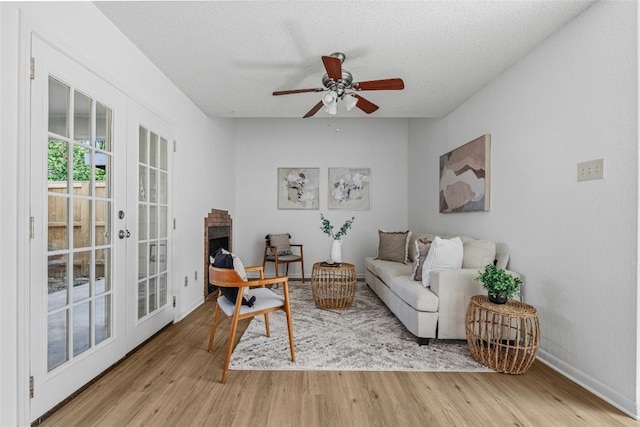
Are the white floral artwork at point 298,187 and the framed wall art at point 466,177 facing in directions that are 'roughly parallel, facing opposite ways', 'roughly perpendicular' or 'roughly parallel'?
roughly perpendicular

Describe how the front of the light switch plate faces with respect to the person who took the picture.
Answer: facing the viewer and to the left of the viewer

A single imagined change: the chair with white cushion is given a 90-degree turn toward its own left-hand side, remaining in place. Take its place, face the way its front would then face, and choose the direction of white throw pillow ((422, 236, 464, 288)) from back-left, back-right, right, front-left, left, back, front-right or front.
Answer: back-right

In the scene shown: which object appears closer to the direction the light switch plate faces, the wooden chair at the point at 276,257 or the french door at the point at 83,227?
the french door

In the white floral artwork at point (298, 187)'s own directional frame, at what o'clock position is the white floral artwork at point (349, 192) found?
the white floral artwork at point (349, 192) is roughly at 9 o'clock from the white floral artwork at point (298, 187).

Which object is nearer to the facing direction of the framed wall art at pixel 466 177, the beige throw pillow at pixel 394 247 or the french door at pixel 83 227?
the french door

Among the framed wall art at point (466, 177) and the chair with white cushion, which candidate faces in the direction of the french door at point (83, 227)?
the framed wall art

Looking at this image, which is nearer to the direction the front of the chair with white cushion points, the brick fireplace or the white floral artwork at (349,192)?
the white floral artwork

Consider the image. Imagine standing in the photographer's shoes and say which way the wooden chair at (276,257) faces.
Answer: facing the viewer and to the right of the viewer

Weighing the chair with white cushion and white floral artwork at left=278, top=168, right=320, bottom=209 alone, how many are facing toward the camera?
1

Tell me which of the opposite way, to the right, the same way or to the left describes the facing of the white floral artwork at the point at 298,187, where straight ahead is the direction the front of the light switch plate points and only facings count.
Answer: to the left

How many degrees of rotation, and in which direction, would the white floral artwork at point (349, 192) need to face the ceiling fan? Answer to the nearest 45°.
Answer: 0° — it already faces it

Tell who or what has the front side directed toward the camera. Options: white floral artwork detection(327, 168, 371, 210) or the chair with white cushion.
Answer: the white floral artwork

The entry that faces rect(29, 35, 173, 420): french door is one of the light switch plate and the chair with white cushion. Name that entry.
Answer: the light switch plate

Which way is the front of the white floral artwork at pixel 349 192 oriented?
toward the camera
